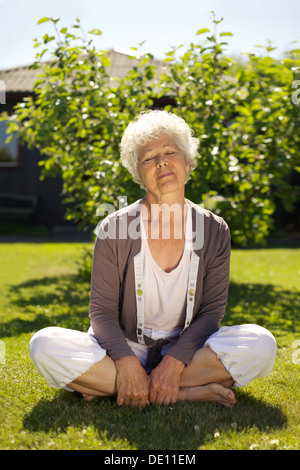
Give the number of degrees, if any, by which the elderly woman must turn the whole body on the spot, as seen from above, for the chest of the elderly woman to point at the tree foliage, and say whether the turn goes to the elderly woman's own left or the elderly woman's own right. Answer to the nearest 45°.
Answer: approximately 180°

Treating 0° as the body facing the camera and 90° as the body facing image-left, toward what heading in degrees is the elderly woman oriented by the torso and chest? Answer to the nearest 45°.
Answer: approximately 0°
